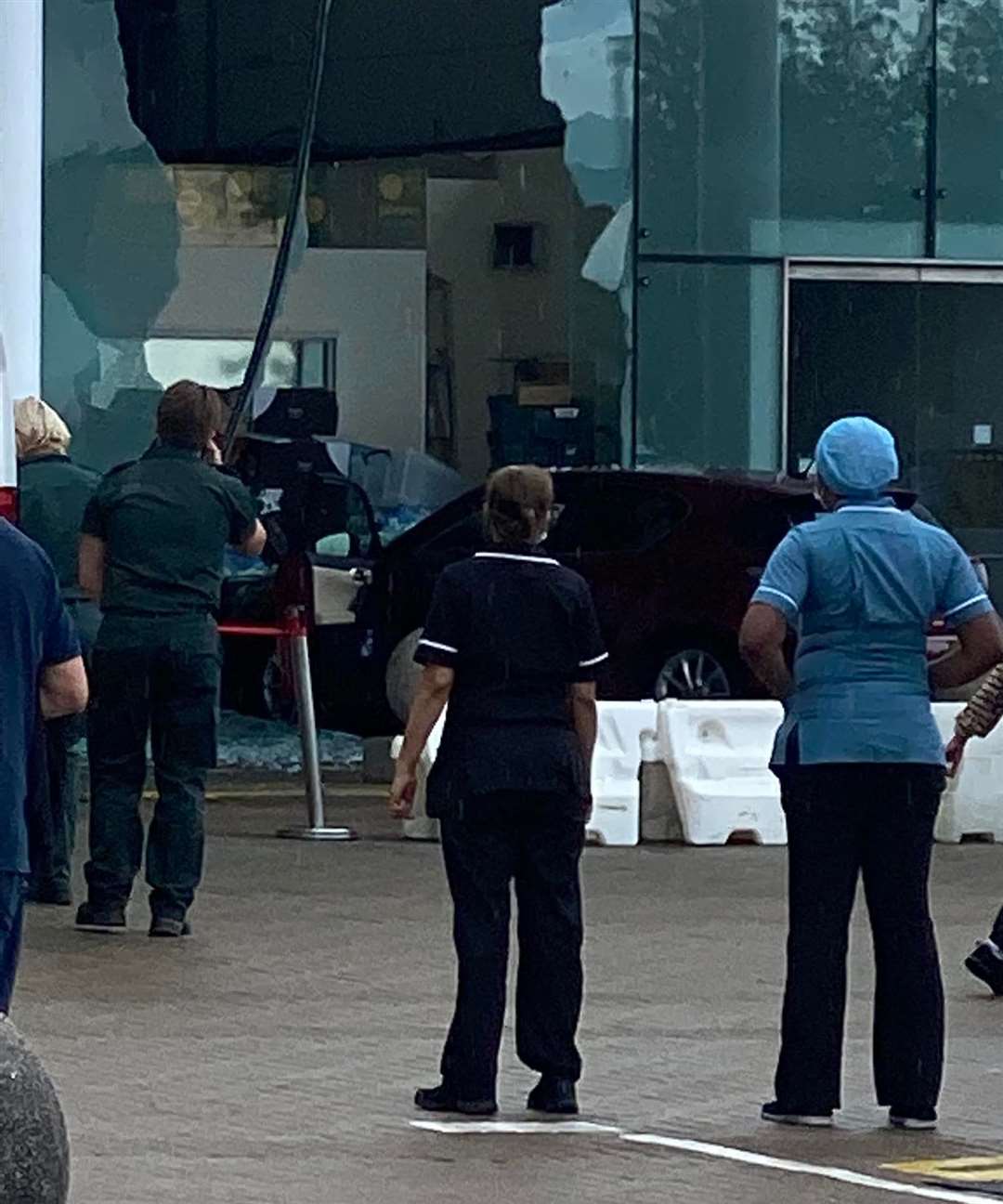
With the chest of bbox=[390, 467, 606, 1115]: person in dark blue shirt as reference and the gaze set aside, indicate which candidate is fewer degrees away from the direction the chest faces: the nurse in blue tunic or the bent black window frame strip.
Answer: the bent black window frame strip

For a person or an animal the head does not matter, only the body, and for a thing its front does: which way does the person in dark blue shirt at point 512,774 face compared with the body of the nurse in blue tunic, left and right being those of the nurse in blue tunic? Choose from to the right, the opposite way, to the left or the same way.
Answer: the same way

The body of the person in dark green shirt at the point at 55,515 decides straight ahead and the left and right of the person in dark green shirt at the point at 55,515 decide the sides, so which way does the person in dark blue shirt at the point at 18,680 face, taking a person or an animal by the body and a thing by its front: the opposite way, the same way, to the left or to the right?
the same way

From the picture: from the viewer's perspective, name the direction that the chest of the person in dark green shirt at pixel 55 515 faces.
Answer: away from the camera

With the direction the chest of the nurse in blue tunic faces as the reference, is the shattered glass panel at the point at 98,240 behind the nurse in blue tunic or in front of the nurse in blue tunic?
in front

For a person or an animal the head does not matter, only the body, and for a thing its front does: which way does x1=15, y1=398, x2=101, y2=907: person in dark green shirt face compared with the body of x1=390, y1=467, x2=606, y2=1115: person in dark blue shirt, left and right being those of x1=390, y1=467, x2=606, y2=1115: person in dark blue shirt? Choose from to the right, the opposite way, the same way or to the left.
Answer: the same way

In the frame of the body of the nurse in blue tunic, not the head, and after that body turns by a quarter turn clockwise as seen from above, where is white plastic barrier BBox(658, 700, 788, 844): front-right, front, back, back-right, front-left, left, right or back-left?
left

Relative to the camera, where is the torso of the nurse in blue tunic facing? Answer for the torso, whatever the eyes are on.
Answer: away from the camera

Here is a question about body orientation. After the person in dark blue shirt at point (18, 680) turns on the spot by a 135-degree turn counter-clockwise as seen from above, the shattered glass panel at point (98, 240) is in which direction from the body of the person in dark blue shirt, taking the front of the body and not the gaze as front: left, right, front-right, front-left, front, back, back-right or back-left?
back-right

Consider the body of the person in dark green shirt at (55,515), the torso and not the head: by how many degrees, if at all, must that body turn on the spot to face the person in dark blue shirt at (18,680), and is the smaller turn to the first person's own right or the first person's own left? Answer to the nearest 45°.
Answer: approximately 180°

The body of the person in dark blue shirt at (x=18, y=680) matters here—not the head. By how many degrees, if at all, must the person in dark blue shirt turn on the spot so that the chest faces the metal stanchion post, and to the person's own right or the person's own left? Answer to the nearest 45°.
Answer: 0° — they already face it

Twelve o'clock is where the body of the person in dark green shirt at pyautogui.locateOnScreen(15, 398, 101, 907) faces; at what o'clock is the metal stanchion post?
The metal stanchion post is roughly at 1 o'clock from the person in dark green shirt.

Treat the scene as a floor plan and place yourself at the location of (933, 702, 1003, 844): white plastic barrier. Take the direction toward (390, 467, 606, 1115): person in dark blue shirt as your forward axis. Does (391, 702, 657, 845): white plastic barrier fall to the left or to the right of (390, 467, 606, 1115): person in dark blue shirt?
right

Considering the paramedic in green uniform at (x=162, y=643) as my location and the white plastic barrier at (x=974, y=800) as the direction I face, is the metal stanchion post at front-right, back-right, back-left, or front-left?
front-left

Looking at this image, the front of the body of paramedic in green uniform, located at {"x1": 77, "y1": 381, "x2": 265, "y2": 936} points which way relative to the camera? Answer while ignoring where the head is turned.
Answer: away from the camera

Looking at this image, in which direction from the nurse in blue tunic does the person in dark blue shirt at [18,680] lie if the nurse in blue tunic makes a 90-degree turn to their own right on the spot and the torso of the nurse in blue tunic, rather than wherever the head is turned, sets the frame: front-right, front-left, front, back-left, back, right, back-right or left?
back-right

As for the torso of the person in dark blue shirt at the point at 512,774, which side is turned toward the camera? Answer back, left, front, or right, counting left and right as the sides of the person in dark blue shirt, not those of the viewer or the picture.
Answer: back

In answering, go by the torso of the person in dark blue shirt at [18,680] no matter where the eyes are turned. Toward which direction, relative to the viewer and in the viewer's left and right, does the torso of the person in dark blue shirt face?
facing away from the viewer
